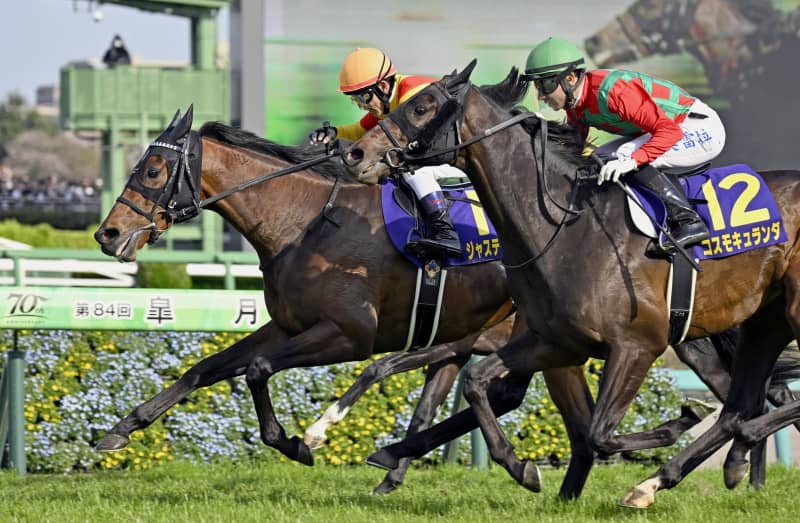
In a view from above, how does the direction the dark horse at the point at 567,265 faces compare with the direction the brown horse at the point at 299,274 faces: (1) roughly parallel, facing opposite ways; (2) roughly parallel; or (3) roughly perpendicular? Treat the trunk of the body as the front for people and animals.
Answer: roughly parallel

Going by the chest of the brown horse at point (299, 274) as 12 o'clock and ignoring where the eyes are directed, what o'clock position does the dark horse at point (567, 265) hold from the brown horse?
The dark horse is roughly at 7 o'clock from the brown horse.

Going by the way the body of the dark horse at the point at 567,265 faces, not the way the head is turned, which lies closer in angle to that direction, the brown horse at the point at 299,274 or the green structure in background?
the brown horse

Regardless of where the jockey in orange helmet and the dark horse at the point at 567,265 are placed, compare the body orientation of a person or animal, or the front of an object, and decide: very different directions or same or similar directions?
same or similar directions

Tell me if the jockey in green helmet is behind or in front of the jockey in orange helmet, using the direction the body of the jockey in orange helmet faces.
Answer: behind

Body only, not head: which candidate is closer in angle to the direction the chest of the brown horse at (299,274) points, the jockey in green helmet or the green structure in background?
the green structure in background

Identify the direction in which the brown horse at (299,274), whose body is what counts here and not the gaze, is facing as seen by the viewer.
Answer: to the viewer's left

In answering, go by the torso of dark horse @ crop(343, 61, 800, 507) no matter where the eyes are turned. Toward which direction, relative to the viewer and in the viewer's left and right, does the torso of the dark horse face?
facing to the left of the viewer

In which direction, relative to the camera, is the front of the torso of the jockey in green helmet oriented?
to the viewer's left

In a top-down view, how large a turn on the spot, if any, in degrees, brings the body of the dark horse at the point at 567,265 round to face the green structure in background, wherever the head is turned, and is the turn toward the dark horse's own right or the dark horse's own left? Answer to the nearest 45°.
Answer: approximately 45° to the dark horse's own right

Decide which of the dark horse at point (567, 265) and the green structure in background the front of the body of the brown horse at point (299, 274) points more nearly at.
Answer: the green structure in background

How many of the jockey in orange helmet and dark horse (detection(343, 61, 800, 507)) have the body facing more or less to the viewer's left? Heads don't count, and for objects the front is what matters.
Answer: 2

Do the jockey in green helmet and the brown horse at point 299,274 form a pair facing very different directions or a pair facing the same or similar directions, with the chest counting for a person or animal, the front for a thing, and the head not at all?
same or similar directions

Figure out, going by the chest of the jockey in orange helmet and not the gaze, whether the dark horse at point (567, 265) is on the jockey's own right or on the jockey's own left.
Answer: on the jockey's own left

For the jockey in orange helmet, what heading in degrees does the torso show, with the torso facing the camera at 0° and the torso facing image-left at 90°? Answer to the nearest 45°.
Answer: approximately 90°

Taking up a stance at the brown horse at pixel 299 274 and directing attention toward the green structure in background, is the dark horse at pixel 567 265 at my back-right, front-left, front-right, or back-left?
back-right
